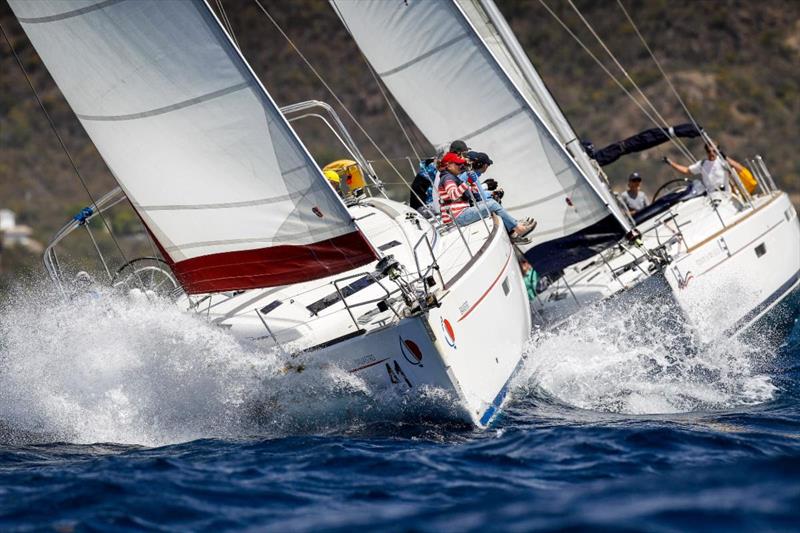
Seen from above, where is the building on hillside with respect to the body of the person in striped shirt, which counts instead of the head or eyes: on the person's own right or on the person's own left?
on the person's own left

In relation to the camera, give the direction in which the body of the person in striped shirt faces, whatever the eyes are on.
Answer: to the viewer's right

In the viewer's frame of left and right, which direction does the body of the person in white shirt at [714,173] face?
facing the viewer

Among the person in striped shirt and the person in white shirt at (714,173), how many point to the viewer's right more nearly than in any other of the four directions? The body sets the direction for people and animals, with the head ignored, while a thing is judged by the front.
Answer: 1

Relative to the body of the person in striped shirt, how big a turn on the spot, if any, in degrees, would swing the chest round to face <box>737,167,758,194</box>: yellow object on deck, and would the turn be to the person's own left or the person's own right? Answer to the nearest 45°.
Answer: approximately 45° to the person's own left

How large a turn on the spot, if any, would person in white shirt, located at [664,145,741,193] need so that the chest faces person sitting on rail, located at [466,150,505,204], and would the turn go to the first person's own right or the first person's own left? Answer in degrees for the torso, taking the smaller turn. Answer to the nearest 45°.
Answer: approximately 45° to the first person's own right

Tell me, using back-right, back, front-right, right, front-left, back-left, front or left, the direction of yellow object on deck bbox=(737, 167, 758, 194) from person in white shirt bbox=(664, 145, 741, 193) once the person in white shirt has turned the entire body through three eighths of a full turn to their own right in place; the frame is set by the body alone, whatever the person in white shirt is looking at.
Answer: right
